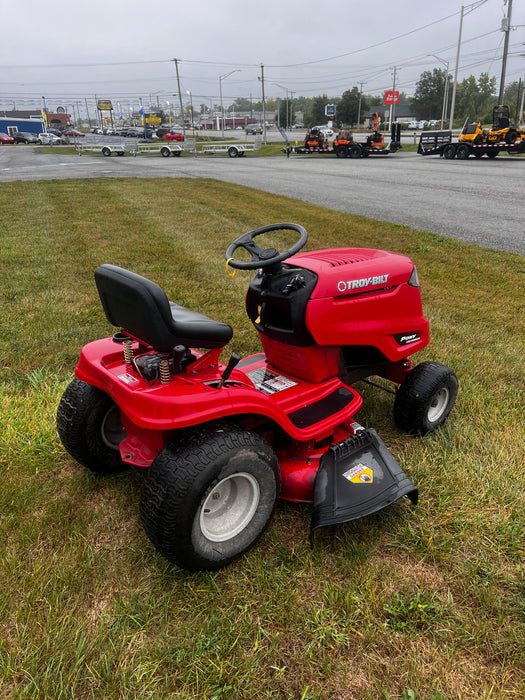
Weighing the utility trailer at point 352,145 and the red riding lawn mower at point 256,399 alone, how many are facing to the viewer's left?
1

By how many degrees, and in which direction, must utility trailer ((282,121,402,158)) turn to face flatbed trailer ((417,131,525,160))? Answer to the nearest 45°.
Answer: approximately 135° to its left

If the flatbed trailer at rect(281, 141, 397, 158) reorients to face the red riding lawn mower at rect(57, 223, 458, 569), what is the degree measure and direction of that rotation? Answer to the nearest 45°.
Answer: approximately 90° to its left

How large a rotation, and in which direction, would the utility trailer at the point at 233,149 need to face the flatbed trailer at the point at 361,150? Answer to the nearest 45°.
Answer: approximately 135° to its left

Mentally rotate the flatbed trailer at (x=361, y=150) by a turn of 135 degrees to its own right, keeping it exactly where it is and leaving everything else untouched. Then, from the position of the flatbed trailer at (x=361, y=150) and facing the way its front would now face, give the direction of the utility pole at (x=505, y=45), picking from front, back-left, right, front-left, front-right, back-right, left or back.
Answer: front

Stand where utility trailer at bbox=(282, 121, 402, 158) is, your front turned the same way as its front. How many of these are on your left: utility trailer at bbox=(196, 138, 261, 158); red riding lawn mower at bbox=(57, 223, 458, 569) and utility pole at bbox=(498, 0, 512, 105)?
1

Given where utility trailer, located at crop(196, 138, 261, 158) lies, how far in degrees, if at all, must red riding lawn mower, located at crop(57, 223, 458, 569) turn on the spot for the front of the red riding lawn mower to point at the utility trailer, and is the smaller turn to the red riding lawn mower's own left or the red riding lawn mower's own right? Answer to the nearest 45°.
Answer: approximately 45° to the red riding lawn mower's own left

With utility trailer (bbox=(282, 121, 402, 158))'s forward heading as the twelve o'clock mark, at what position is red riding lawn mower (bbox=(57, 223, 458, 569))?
The red riding lawn mower is roughly at 9 o'clock from the utility trailer.

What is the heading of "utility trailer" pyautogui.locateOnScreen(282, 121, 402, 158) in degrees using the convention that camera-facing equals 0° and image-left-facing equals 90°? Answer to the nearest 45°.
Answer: approximately 90°

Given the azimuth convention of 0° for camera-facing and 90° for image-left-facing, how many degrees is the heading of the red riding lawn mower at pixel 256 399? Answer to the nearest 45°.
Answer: approximately 225°

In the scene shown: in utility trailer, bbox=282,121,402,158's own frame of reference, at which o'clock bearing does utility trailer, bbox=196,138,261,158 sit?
utility trailer, bbox=196,138,261,158 is roughly at 1 o'clock from utility trailer, bbox=282,121,402,158.

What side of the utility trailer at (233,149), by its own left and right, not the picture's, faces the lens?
left

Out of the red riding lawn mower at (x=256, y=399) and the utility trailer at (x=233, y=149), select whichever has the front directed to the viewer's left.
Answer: the utility trailer
